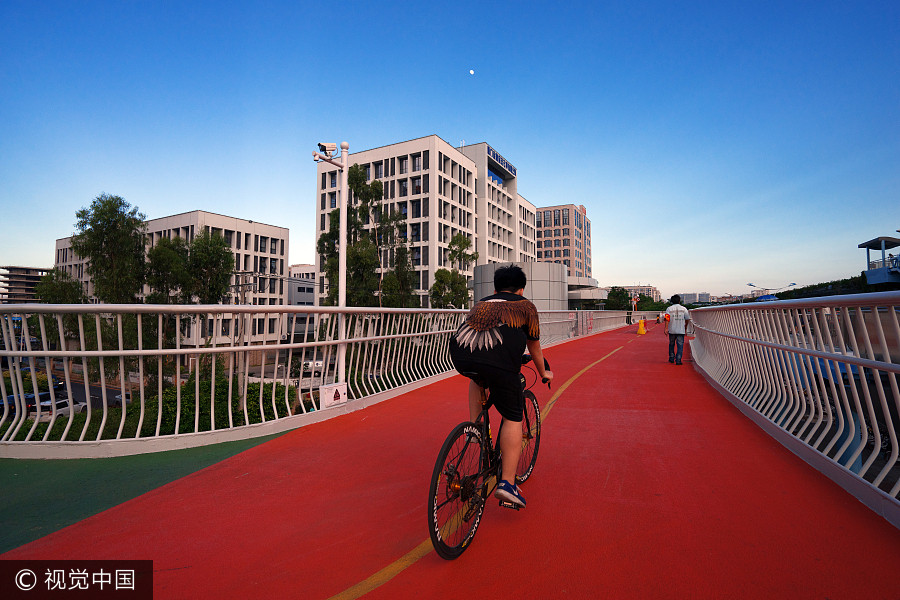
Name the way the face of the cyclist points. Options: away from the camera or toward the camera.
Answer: away from the camera

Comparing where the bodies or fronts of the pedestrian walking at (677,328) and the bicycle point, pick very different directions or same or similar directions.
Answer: same or similar directions

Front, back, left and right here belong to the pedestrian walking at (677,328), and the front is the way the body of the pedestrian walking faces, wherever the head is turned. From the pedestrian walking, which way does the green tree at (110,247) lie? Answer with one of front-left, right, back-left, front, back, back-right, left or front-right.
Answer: left

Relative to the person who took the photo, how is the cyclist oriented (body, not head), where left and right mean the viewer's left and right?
facing away from the viewer and to the right of the viewer

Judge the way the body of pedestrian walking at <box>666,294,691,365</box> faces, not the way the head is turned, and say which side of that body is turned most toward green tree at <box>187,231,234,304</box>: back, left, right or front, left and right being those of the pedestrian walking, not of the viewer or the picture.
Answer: left

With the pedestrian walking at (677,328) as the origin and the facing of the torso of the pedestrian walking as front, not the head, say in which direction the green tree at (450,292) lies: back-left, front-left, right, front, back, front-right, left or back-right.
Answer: front-left

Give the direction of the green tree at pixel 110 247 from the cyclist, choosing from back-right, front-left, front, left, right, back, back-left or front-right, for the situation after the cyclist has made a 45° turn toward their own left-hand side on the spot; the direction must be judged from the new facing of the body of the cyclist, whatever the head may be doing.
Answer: front-left

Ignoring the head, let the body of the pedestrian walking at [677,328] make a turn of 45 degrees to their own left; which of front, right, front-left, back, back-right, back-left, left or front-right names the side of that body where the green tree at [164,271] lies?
front-left

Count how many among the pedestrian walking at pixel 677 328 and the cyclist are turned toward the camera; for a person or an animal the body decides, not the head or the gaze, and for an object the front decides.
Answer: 0

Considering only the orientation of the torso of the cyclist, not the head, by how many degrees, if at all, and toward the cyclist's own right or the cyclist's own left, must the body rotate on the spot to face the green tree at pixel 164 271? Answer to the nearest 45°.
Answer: approximately 90° to the cyclist's own left

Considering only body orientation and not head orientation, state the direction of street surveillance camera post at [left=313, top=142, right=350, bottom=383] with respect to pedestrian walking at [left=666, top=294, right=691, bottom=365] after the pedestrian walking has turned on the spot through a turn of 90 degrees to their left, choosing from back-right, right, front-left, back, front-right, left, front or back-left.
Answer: front-left

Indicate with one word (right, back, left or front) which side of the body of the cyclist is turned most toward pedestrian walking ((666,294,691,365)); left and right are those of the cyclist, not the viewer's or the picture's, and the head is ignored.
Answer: front

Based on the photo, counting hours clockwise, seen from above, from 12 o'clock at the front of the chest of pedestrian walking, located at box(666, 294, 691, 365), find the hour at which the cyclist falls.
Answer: The cyclist is roughly at 6 o'clock from the pedestrian walking.

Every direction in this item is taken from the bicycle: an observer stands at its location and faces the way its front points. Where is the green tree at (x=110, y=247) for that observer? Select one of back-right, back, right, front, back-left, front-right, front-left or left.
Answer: left

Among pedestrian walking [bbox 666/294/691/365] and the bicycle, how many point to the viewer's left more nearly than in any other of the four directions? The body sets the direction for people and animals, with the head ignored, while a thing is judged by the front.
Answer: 0

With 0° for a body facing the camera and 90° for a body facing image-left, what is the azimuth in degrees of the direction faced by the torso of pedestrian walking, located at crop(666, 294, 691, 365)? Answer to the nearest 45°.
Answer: approximately 180°

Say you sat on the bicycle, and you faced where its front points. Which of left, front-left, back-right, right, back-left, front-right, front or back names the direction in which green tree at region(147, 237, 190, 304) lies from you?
left
